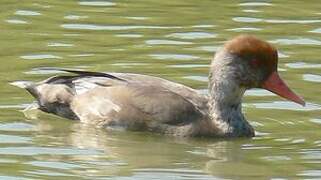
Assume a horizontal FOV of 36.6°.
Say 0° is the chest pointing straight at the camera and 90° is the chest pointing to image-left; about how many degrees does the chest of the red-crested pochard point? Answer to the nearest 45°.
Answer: approximately 270°
